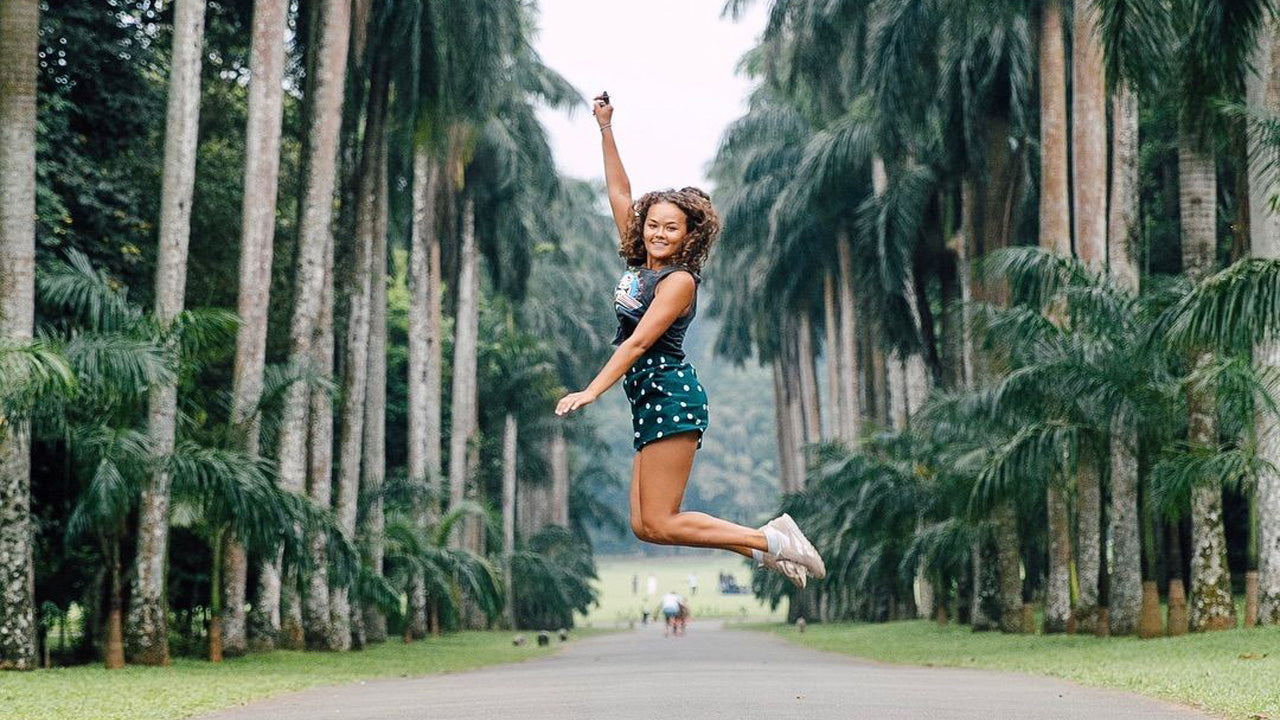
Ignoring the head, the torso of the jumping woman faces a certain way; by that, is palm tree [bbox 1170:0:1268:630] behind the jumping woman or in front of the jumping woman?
behind

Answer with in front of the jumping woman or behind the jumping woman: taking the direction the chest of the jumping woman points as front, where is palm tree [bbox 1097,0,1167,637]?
behind

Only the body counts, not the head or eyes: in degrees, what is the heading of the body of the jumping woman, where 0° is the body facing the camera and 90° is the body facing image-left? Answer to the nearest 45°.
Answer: approximately 45°

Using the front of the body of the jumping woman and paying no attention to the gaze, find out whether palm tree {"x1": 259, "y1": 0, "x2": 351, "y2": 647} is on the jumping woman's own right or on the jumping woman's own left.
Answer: on the jumping woman's own right

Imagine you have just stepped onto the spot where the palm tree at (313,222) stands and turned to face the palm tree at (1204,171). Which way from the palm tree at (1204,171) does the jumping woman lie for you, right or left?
right
